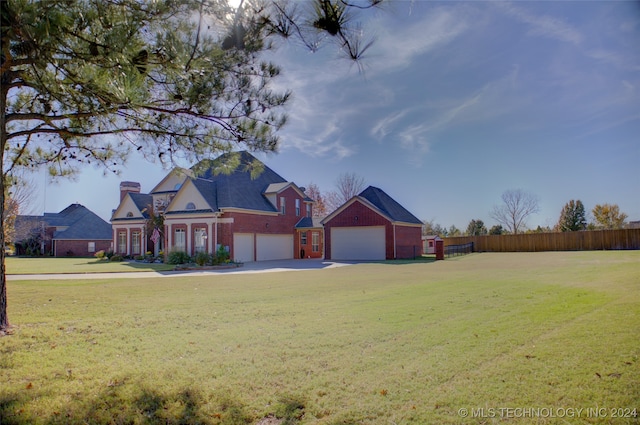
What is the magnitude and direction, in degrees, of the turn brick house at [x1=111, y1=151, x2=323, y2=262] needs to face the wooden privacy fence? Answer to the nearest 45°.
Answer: approximately 135° to its left

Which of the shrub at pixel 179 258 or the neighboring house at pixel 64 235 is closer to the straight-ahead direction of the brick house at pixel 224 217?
the shrub

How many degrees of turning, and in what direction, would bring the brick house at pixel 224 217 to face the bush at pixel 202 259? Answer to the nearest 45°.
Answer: approximately 45° to its left

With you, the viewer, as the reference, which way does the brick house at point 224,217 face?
facing the viewer and to the left of the viewer

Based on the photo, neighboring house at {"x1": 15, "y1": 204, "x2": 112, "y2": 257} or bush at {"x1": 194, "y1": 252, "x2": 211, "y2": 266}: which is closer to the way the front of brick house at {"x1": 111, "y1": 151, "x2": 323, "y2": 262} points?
the bush

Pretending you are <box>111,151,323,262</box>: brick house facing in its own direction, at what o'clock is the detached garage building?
The detached garage building is roughly at 8 o'clock from the brick house.

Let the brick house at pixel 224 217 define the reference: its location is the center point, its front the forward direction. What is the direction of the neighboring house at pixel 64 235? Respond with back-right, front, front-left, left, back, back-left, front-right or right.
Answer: right

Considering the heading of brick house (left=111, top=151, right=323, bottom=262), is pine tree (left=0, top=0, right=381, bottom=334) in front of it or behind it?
in front

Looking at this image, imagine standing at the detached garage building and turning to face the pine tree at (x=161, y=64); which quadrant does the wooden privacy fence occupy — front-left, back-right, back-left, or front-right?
back-left
